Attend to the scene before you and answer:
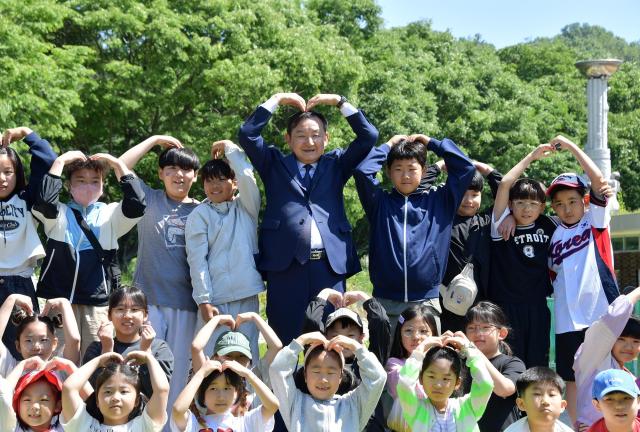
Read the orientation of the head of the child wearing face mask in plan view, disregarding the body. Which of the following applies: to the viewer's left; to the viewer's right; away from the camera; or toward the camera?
toward the camera

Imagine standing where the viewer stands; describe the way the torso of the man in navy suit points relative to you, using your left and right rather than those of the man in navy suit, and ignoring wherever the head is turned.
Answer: facing the viewer

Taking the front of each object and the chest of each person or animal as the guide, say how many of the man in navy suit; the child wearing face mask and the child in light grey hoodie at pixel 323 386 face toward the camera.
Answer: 3

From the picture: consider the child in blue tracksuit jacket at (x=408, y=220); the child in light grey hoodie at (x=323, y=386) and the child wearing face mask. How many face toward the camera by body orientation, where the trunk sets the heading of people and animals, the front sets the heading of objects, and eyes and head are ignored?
3

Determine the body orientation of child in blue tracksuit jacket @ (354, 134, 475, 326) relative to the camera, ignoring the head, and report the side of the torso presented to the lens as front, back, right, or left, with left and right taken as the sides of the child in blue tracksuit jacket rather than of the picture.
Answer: front

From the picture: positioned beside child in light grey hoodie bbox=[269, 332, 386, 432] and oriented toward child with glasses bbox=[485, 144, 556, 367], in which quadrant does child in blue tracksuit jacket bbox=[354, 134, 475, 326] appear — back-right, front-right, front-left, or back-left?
front-left

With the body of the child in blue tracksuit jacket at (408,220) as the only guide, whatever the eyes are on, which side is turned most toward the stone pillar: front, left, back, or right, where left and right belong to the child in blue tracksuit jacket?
back

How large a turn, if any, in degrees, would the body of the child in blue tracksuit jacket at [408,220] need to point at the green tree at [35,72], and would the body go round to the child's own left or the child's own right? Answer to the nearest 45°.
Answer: approximately 135° to the child's own right

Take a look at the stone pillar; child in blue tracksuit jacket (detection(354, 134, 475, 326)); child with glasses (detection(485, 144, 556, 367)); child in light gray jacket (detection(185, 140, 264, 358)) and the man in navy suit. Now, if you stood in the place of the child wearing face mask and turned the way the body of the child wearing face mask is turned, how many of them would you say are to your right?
0

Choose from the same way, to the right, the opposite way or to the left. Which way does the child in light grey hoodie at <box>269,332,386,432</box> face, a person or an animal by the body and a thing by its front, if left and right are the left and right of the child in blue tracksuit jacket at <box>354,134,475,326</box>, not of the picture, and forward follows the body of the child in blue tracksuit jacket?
the same way

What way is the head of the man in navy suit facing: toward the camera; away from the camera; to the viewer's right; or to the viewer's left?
toward the camera

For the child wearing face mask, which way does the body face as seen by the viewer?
toward the camera

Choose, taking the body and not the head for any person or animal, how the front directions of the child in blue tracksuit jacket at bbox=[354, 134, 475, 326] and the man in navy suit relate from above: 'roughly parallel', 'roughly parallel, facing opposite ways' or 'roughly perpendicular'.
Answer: roughly parallel

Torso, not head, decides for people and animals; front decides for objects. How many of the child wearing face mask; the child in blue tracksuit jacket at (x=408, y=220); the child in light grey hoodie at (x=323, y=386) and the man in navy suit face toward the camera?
4

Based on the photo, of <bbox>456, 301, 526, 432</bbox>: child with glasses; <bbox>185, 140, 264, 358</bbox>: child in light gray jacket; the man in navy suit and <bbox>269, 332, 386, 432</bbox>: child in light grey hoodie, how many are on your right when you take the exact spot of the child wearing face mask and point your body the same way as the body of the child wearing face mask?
0

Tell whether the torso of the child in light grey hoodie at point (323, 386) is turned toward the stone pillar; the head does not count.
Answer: no

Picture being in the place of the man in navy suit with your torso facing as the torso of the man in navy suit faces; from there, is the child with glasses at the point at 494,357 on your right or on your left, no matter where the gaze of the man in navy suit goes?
on your left

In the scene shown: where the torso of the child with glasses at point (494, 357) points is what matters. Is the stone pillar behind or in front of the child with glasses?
behind
